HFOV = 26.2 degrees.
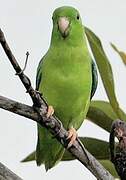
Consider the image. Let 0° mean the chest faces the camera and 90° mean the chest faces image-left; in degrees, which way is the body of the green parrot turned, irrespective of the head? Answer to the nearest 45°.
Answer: approximately 0°
